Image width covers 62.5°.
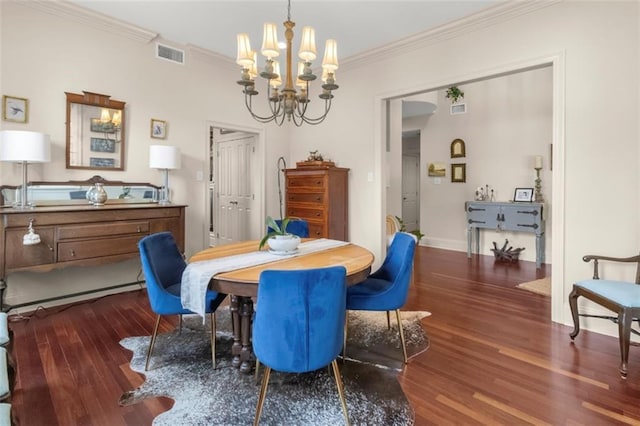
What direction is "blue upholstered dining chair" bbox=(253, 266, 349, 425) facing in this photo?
away from the camera

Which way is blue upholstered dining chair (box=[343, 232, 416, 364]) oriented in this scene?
to the viewer's left

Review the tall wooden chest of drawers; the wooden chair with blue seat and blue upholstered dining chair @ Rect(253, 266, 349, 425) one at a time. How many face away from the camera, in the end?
1

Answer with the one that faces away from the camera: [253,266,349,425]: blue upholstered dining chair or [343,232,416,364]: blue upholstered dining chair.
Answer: [253,266,349,425]: blue upholstered dining chair

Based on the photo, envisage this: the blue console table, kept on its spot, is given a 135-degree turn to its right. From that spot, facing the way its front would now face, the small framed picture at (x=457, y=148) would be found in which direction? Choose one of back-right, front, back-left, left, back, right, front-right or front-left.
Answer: front-left

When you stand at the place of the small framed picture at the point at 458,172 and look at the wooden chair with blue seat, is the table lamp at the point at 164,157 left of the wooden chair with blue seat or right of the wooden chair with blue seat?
right

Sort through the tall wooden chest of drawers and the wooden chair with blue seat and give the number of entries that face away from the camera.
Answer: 0

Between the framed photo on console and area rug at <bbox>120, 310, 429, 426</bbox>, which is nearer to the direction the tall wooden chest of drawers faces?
the area rug

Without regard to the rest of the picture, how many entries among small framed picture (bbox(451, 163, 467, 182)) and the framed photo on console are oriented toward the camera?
2

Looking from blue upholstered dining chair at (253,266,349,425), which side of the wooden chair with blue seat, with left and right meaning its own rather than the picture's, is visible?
front
